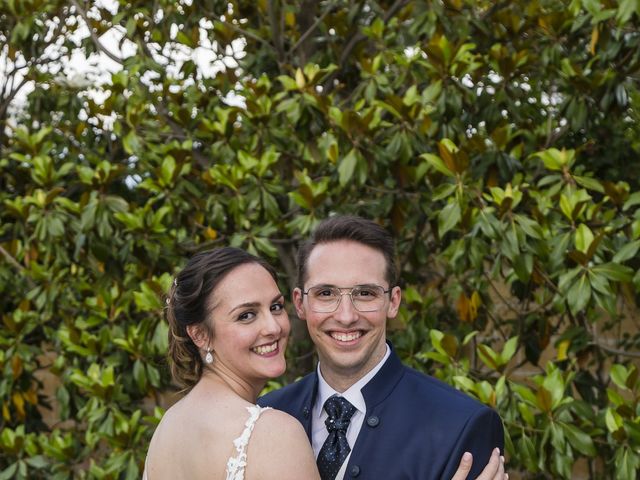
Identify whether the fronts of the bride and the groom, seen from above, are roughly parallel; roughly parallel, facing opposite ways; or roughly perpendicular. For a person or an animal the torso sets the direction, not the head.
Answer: roughly parallel, facing opposite ways

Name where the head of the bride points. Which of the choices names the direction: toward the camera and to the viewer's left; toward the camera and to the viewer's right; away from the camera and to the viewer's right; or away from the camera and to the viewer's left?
toward the camera and to the viewer's right

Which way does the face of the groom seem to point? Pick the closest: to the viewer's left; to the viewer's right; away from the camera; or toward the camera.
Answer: toward the camera

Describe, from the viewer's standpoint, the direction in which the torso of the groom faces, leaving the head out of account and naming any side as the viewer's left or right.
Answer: facing the viewer and to the left of the viewer

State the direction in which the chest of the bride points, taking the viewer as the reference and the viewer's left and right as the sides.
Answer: facing away from the viewer and to the right of the viewer

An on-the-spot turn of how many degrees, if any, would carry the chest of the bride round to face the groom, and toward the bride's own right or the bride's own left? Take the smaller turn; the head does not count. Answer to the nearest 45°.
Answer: approximately 45° to the bride's own right
